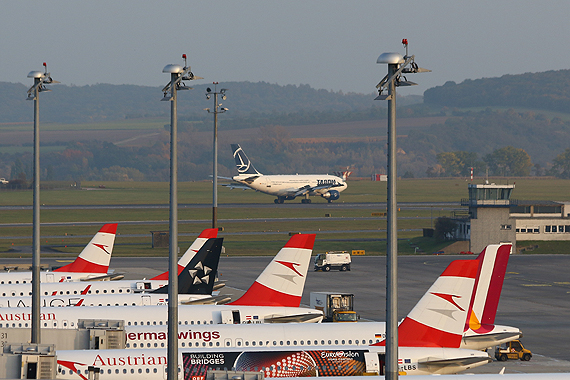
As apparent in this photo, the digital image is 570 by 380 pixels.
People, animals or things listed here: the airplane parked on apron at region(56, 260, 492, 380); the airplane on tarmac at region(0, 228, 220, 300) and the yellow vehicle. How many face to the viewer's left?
2

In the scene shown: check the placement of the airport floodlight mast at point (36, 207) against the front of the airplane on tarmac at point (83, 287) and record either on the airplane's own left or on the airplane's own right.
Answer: on the airplane's own left

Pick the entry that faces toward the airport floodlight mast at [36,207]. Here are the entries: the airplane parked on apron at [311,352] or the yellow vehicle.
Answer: the airplane parked on apron

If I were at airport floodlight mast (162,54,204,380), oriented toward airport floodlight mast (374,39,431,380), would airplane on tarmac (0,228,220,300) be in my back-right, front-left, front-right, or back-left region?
back-left

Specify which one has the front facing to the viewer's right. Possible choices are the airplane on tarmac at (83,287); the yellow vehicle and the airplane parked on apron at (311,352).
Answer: the yellow vehicle

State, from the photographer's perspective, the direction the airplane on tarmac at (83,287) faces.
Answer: facing to the left of the viewer

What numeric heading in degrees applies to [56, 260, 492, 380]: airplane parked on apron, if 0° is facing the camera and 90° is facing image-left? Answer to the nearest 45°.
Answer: approximately 90°

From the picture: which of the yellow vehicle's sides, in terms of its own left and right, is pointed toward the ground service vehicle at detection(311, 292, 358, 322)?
back

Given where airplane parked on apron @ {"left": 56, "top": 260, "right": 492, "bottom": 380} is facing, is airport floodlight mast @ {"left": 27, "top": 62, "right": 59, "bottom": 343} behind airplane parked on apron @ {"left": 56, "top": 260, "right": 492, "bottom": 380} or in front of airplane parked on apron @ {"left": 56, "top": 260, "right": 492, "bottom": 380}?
in front

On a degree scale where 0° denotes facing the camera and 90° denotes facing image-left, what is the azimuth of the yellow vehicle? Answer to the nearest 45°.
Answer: approximately 270°
